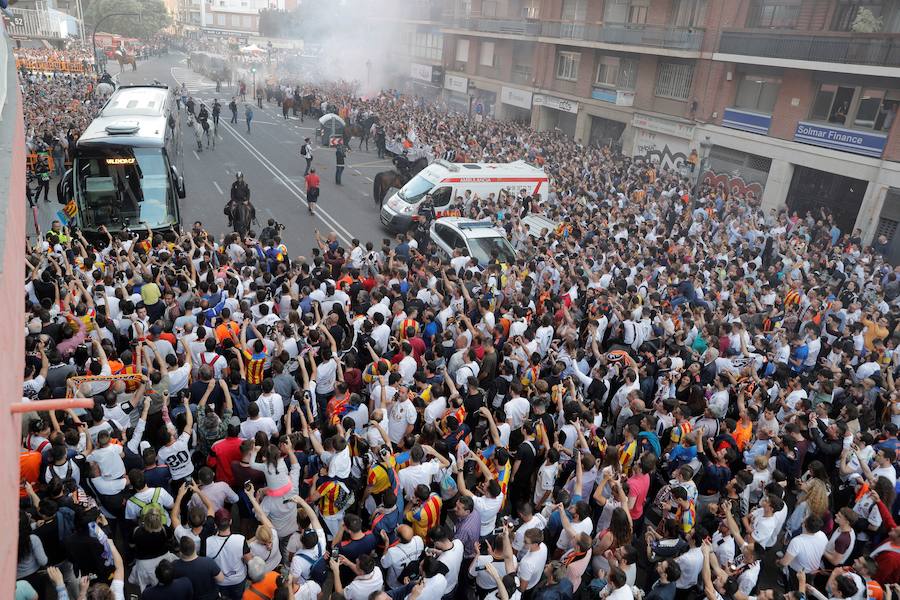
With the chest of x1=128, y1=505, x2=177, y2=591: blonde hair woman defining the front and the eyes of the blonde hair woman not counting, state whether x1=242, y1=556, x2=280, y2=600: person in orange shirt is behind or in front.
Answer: behind

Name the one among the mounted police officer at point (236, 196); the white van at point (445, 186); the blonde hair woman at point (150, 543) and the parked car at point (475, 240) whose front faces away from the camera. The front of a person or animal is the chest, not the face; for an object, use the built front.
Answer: the blonde hair woman

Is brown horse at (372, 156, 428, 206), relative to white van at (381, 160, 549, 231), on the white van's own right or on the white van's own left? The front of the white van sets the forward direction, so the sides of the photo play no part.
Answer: on the white van's own right

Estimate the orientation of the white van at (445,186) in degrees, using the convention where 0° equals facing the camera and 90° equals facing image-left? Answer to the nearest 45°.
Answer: approximately 45°

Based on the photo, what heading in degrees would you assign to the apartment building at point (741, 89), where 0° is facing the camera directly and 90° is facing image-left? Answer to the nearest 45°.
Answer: approximately 45°

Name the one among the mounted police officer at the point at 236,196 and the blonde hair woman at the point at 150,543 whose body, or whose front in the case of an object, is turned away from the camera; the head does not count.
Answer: the blonde hair woman

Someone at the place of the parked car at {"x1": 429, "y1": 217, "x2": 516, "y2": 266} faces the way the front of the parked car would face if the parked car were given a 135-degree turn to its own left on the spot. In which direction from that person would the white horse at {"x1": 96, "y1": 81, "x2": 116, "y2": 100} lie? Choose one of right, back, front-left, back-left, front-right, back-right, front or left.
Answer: front-left

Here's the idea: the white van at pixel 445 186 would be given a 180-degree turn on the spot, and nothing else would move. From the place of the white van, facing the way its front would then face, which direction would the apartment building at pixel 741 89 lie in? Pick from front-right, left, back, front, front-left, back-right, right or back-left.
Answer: front

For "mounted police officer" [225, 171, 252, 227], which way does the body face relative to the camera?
toward the camera

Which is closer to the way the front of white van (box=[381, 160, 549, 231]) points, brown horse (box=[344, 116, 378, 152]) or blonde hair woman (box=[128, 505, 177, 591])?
the blonde hair woman

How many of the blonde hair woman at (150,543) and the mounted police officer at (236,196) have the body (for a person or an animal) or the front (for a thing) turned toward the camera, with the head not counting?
1

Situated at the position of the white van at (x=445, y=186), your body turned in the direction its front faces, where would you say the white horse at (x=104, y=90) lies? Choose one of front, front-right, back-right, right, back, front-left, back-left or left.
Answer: right

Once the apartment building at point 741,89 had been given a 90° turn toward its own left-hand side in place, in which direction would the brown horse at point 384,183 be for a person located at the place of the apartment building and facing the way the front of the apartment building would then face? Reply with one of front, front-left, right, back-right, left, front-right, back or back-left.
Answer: right

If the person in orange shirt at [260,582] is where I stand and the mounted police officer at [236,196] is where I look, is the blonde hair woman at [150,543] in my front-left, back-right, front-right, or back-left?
front-left

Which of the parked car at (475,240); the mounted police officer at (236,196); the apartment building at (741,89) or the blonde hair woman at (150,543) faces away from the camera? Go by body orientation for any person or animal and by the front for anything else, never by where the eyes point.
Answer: the blonde hair woman

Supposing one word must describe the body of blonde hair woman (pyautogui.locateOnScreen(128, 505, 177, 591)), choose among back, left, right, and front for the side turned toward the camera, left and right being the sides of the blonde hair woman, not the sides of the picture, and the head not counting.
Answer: back

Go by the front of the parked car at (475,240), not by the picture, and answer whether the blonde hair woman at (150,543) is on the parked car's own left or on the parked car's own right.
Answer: on the parked car's own right

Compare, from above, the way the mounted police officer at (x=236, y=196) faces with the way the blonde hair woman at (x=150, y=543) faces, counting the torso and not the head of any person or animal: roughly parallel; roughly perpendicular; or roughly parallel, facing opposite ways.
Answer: roughly parallel, facing opposite ways

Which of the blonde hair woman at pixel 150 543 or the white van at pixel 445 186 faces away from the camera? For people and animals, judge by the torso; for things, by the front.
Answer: the blonde hair woman
